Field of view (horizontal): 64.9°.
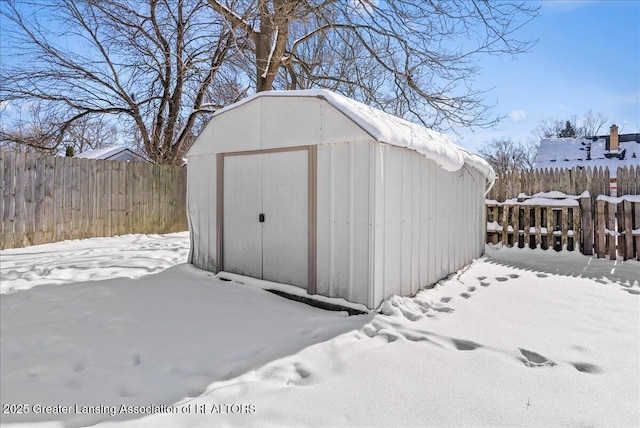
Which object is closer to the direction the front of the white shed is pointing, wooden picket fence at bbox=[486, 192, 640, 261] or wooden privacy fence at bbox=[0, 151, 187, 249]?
the wooden privacy fence

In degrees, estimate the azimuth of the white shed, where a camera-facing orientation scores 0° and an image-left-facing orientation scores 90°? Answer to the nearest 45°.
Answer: approximately 45°

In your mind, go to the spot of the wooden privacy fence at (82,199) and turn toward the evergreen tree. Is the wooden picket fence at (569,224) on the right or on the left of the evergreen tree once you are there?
right

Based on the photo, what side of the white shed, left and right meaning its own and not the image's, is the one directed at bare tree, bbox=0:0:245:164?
right

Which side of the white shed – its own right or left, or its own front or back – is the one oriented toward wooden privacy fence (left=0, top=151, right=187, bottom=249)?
right

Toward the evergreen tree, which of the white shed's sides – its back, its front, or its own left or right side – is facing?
back

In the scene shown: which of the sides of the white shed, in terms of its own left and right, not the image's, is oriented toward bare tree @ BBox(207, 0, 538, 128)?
back

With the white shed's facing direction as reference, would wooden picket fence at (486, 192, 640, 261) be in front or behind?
behind

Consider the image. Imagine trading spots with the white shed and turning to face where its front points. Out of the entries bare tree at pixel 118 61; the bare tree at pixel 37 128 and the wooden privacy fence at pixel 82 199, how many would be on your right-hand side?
3

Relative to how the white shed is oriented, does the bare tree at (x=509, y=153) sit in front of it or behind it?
behind

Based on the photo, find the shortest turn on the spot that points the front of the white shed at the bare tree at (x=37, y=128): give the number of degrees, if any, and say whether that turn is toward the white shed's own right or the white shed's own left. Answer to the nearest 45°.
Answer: approximately 90° to the white shed's own right

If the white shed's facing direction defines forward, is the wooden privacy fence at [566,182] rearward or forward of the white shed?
rearward
